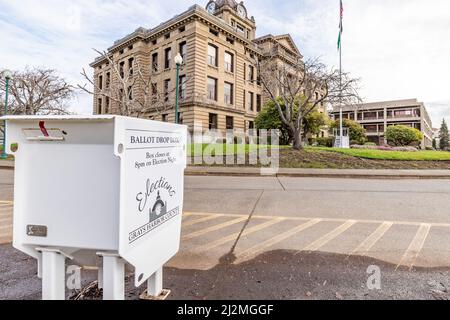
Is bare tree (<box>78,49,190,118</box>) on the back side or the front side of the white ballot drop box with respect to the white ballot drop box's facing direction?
on the back side

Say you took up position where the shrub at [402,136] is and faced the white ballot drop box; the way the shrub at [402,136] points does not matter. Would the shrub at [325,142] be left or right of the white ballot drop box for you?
right

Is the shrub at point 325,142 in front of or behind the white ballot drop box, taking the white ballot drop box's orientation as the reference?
behind

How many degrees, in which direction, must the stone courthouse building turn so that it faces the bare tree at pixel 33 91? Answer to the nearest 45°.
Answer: approximately 135° to its right

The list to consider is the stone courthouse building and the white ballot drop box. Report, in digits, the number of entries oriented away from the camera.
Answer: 0
